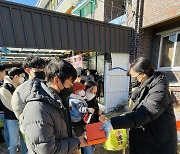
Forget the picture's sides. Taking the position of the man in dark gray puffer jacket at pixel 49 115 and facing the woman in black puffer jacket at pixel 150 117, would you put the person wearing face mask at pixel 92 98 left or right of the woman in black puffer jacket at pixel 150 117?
left

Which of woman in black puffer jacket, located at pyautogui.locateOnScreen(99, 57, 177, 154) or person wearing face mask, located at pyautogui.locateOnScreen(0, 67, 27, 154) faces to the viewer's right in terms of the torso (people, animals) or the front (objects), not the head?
the person wearing face mask

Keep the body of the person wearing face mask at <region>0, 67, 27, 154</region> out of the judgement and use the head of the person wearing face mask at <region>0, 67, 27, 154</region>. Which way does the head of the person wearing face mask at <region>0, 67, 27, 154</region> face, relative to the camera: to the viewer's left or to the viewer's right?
to the viewer's right

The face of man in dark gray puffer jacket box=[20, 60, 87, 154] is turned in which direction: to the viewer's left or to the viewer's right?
to the viewer's right

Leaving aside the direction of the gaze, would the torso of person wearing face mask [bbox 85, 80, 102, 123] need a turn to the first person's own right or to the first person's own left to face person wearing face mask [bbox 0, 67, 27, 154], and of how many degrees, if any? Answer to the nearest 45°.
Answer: approximately 45° to the first person's own right

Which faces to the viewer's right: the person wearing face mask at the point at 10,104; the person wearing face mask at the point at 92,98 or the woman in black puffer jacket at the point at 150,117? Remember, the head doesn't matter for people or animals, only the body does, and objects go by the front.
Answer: the person wearing face mask at the point at 10,104

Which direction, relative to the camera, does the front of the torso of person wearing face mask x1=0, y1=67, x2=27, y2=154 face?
to the viewer's right

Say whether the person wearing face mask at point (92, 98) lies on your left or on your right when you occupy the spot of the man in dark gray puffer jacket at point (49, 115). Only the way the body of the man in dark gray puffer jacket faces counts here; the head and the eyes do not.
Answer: on your left

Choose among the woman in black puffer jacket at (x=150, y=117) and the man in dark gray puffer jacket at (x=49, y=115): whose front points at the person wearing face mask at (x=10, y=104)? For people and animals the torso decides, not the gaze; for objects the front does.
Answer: the woman in black puffer jacket at (x=150, y=117)

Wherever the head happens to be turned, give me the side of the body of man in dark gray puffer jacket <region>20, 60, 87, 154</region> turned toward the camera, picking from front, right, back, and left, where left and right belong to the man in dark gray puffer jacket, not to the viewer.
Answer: right

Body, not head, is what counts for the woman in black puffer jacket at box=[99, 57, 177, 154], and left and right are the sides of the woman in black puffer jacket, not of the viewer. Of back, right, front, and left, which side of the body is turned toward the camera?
left
